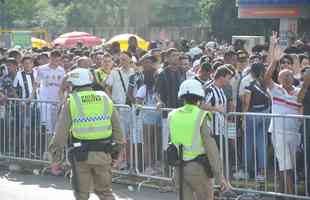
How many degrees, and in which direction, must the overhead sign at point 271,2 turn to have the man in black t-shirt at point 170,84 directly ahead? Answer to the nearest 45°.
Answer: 0° — it already faces them

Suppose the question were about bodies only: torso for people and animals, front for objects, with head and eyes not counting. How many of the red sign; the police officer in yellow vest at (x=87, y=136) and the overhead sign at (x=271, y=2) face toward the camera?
2

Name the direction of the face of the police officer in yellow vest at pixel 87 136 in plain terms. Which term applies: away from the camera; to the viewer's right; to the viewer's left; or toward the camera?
away from the camera

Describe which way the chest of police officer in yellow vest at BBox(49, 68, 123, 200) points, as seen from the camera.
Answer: away from the camera

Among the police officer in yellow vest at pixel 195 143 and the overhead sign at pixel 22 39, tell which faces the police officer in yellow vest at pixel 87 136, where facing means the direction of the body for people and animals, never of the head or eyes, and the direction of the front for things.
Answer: the overhead sign

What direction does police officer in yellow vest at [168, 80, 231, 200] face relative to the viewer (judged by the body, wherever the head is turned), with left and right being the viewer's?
facing away from the viewer and to the right of the viewer

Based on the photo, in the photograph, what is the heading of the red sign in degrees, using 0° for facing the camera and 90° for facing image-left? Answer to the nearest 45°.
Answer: approximately 0°

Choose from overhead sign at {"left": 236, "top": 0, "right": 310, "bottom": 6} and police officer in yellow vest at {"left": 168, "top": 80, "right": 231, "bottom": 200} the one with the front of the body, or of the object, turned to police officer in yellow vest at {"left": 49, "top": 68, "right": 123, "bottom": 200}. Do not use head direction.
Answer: the overhead sign

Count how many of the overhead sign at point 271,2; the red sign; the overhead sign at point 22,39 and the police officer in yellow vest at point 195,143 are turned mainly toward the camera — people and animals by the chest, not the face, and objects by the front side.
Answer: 3

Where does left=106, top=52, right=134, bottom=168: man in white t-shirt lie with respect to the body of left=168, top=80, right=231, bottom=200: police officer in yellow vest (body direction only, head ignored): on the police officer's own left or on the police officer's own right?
on the police officer's own left

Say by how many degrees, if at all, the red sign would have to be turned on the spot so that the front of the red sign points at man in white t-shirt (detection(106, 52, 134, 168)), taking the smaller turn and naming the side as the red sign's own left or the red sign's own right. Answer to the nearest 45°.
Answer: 0° — it already faces them

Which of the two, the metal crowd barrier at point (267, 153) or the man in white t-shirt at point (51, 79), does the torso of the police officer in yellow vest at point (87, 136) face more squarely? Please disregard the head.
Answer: the man in white t-shirt
